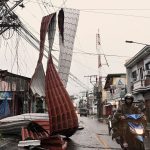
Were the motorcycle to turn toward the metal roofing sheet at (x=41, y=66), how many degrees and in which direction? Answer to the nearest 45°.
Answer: approximately 135° to its right

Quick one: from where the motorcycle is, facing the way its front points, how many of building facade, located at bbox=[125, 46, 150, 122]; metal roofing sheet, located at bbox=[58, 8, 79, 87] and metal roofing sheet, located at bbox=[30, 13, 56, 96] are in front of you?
0

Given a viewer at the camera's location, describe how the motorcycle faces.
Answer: facing the viewer

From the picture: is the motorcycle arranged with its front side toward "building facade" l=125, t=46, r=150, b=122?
no

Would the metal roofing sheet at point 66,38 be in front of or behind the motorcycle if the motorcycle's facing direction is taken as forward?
behind
